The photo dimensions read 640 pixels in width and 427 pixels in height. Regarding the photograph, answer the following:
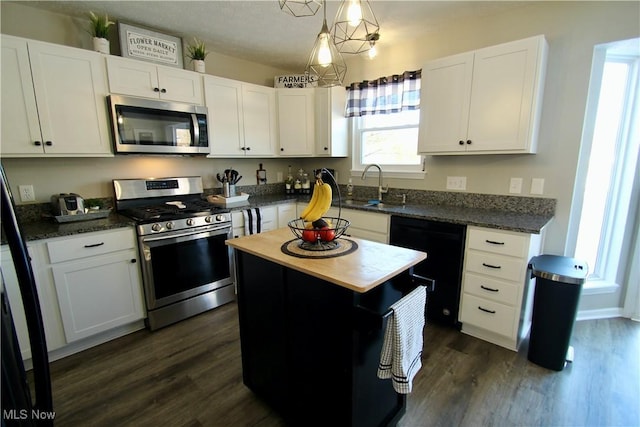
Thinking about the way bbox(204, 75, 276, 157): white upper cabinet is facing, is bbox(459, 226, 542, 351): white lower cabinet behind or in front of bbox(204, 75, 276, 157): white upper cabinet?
in front

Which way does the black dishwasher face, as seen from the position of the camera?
facing the viewer and to the left of the viewer

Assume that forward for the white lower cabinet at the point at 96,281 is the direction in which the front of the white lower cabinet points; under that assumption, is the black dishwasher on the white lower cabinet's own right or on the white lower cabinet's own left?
on the white lower cabinet's own left

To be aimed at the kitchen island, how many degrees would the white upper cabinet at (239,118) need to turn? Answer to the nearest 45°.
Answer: approximately 45° to its right

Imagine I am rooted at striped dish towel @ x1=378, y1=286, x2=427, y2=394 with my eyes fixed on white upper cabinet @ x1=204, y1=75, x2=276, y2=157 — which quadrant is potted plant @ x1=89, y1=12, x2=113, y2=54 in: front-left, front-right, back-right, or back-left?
front-left

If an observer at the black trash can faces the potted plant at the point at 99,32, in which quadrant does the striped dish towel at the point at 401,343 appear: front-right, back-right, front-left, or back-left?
front-left

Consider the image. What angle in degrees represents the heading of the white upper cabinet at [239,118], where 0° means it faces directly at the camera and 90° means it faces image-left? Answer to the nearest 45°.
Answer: approximately 315°

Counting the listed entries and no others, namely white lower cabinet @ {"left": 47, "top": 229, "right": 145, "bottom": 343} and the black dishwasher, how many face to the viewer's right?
0

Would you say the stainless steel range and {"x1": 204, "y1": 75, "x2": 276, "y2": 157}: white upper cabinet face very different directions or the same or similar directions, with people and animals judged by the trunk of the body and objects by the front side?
same or similar directions

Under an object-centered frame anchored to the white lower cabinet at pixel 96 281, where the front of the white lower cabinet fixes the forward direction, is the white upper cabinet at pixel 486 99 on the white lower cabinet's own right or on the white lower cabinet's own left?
on the white lower cabinet's own left

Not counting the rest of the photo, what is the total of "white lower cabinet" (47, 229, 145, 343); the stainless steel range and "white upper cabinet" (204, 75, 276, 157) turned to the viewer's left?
0

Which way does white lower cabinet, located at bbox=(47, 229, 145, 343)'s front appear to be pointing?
toward the camera

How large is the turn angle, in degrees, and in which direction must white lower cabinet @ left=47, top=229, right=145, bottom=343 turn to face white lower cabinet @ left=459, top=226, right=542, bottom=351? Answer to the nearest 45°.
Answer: approximately 45° to its left

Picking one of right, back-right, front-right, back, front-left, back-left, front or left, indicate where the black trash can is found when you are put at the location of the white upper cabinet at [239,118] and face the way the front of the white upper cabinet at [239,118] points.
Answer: front

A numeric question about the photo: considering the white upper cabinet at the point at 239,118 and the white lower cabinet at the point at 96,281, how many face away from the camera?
0
